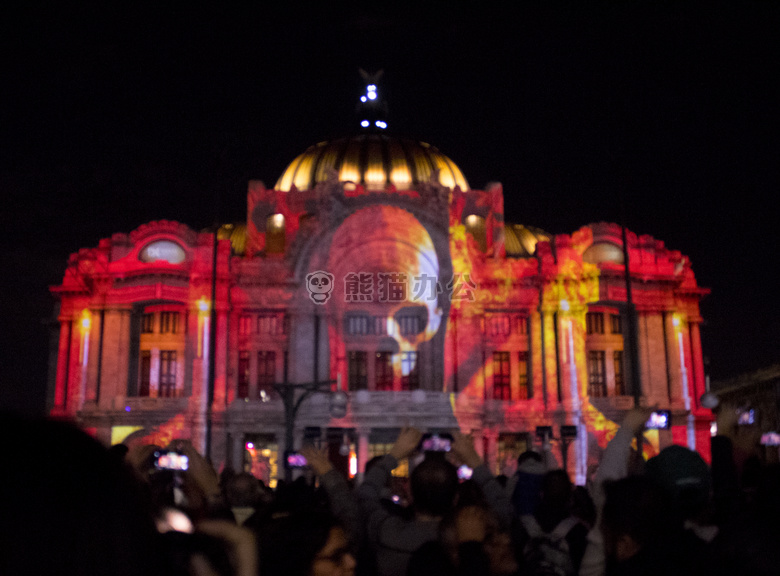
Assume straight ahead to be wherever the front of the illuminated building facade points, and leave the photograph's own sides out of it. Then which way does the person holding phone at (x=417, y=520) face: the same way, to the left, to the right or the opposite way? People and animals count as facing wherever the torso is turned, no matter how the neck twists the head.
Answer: the opposite way

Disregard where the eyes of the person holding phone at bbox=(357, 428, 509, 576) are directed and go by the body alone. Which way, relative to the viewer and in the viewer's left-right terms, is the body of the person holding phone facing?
facing away from the viewer

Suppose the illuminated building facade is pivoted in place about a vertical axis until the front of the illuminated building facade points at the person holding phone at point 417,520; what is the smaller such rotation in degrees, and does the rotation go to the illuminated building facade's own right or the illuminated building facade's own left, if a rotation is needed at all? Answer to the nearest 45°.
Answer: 0° — it already faces them

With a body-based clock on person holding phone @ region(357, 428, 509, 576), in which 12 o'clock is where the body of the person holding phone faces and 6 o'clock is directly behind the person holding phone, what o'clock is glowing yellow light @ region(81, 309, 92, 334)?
The glowing yellow light is roughly at 11 o'clock from the person holding phone.

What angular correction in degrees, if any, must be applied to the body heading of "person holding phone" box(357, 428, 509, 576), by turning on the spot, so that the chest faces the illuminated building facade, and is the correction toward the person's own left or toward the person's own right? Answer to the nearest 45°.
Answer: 0° — they already face it

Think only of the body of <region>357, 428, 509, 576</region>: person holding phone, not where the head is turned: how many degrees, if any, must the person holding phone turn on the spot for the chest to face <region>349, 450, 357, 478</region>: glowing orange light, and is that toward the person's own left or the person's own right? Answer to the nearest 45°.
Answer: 0° — they already face it

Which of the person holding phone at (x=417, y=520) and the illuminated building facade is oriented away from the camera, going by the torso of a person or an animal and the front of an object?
the person holding phone

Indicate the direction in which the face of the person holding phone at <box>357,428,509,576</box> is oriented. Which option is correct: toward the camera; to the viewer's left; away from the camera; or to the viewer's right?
away from the camera

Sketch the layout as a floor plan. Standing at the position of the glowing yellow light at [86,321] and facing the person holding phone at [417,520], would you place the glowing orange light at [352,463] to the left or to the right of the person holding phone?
left

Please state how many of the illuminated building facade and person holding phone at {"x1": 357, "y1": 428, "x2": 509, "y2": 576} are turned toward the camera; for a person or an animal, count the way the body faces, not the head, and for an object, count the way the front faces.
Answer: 1

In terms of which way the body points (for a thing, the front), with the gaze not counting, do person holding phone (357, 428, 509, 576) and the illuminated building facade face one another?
yes

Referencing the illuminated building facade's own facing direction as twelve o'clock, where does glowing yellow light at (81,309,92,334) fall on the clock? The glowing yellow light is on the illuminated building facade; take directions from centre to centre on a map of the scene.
The glowing yellow light is roughly at 3 o'clock from the illuminated building facade.
